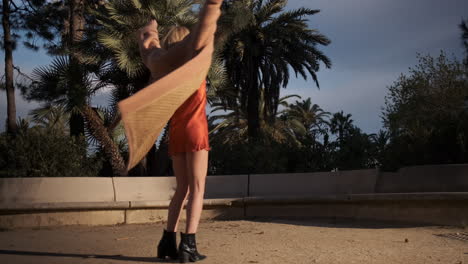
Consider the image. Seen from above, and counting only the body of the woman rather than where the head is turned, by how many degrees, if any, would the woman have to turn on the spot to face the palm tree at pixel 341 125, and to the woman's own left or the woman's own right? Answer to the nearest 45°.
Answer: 0° — they already face it

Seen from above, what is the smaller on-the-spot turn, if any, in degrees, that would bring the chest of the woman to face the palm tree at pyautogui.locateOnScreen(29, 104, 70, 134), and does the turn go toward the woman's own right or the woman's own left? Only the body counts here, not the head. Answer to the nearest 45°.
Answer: approximately 45° to the woman's own left

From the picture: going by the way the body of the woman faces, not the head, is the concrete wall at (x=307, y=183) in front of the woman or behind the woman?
in front

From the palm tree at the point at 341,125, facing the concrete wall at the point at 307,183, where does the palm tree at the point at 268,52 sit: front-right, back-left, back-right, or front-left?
front-right

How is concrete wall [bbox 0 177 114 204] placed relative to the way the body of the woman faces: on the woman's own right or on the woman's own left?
on the woman's own left

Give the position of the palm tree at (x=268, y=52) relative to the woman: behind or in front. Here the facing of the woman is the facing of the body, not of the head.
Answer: in front

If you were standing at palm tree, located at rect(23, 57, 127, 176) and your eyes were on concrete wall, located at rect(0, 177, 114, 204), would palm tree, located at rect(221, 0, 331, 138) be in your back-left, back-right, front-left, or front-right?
back-left

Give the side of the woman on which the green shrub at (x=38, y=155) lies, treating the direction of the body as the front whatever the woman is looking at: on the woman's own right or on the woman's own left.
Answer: on the woman's own left

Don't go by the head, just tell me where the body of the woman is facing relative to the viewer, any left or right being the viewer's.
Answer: facing away from the viewer and to the right of the viewer

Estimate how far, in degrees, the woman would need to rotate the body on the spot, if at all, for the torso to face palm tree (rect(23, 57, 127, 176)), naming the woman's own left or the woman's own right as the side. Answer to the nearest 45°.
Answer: approximately 45° to the woman's own left

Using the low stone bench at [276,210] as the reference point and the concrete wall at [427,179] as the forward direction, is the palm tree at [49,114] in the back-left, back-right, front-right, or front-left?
back-left
